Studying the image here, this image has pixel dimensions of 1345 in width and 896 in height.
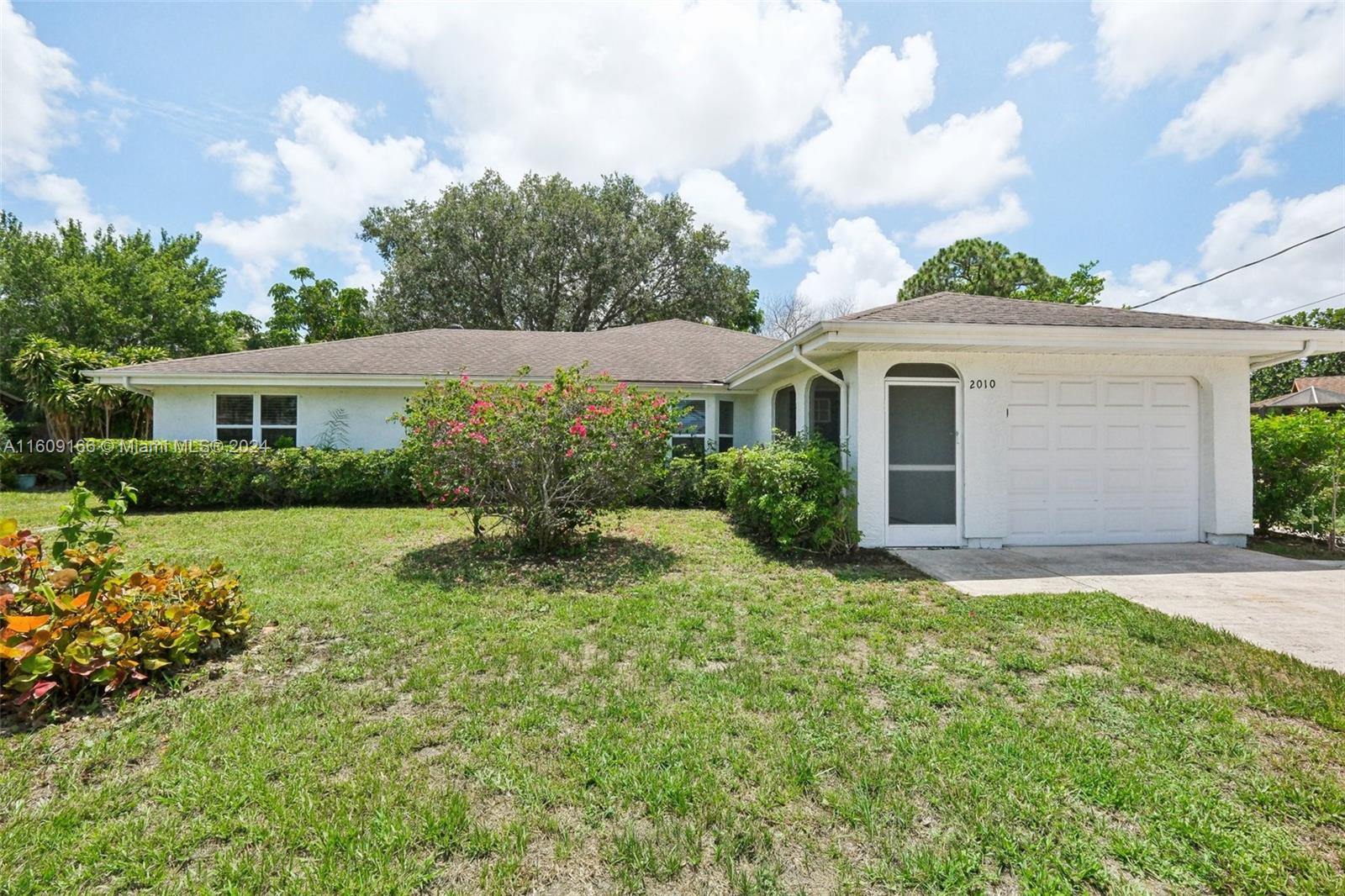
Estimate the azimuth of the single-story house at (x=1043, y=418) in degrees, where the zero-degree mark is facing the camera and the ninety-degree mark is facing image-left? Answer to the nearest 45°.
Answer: approximately 0°

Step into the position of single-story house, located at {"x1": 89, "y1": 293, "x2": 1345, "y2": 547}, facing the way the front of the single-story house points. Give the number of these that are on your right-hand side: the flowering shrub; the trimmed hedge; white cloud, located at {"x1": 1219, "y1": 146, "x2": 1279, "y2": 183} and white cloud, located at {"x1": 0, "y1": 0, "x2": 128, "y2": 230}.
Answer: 3

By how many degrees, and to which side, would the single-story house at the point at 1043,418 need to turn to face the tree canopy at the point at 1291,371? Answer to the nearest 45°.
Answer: approximately 135° to its left

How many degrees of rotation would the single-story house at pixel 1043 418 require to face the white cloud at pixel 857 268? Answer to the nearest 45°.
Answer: approximately 180°

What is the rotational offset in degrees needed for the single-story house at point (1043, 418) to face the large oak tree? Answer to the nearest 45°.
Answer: approximately 135° to its right

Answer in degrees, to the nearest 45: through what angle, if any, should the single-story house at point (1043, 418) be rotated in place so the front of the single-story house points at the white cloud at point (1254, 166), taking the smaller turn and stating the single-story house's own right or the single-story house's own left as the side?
approximately 135° to the single-story house's own left

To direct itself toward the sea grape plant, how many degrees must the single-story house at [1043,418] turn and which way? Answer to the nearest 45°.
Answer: approximately 45° to its right

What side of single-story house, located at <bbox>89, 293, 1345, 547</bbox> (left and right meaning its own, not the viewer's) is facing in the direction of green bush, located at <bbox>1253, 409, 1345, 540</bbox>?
left

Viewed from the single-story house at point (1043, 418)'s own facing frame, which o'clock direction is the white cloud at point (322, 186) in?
The white cloud is roughly at 4 o'clock from the single-story house.

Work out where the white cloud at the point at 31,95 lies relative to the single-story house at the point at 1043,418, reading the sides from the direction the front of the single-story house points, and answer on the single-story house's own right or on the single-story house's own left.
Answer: on the single-story house's own right

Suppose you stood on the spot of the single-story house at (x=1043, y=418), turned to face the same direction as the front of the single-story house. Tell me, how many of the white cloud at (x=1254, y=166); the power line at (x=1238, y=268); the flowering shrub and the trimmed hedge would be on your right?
2
